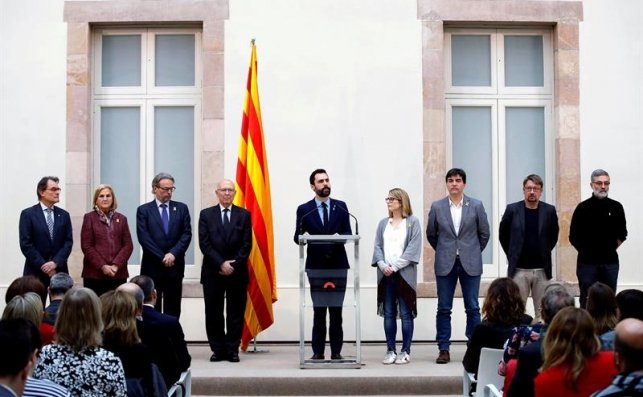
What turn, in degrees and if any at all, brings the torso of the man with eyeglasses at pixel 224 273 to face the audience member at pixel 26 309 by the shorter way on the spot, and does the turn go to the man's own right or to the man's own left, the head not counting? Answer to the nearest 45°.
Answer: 0° — they already face them

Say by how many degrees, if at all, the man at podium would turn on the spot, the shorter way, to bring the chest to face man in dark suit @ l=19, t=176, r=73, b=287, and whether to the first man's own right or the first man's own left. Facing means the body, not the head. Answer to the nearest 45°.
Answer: approximately 90° to the first man's own right

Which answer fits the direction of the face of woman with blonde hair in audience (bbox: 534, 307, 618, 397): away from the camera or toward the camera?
away from the camera

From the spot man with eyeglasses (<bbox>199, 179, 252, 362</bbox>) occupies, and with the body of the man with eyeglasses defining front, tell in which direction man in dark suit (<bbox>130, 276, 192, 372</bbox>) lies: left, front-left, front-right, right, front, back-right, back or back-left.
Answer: front

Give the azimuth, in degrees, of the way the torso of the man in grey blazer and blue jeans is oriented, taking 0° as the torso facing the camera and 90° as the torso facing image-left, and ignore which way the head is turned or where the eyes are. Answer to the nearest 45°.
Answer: approximately 0°

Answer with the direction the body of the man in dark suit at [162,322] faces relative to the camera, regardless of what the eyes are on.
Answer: away from the camera

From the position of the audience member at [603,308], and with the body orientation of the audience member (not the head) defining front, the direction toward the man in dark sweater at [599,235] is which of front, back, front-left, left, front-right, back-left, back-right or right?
front

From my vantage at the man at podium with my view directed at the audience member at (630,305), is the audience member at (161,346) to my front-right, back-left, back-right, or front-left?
front-right

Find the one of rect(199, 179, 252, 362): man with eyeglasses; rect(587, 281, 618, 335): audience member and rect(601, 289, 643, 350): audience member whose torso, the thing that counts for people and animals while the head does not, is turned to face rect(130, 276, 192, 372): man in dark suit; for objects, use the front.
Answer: the man with eyeglasses

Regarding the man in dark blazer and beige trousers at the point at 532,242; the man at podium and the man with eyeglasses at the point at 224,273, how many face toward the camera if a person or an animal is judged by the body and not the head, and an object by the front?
3

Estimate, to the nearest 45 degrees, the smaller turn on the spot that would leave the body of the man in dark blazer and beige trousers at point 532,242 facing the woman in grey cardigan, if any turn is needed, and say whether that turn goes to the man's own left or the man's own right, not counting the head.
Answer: approximately 90° to the man's own right

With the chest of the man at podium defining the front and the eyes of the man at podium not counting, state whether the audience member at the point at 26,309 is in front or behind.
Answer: in front

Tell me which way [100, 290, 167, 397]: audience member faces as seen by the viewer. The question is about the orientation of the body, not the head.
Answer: away from the camera

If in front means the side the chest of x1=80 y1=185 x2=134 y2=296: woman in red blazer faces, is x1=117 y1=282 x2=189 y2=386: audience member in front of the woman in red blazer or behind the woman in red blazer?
in front

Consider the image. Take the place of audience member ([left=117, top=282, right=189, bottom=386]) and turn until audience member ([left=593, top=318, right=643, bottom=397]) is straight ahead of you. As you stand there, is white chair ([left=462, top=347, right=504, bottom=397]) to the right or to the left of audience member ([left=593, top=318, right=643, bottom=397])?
left

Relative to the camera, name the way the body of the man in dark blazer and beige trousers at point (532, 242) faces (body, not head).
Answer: toward the camera

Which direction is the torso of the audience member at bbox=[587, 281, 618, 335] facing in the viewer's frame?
away from the camera

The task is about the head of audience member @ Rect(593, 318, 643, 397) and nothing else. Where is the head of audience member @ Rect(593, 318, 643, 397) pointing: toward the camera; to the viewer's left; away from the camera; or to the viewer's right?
away from the camera

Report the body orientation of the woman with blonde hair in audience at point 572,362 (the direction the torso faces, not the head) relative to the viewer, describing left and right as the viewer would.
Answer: facing away from the viewer

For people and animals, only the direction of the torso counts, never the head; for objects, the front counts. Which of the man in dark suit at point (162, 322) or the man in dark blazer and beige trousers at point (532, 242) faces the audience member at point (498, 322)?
the man in dark blazer and beige trousers at point (532, 242)
